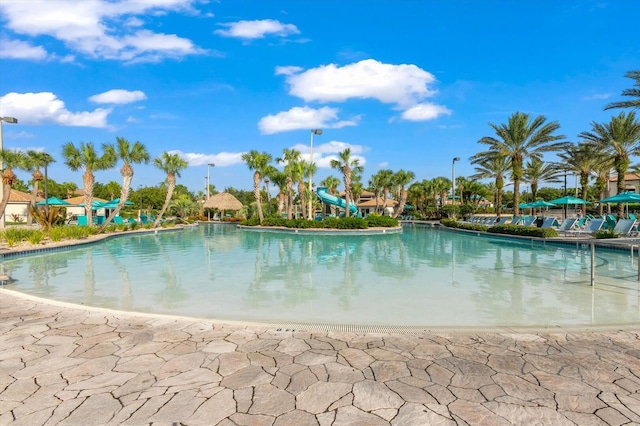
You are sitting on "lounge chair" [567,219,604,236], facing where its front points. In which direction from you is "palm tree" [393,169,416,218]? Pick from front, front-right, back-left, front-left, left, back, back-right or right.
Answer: front-right

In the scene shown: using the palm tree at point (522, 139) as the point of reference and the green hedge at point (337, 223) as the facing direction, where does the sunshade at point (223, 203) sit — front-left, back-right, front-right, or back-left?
front-right

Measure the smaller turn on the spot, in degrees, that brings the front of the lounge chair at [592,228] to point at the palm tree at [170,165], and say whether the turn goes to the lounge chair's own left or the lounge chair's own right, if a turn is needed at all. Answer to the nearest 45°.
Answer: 0° — it already faces it

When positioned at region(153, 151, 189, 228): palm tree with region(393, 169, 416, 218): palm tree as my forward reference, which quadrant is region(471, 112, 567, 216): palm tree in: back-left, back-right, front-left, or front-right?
front-right

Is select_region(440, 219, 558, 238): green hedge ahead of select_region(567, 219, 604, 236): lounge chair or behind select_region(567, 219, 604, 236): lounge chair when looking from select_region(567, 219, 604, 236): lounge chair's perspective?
ahead

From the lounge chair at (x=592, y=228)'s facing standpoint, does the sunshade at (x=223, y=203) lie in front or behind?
in front

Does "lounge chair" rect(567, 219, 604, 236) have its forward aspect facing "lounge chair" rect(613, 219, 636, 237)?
no

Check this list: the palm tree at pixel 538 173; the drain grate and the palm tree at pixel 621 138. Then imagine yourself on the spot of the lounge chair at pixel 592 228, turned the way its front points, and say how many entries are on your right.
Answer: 2

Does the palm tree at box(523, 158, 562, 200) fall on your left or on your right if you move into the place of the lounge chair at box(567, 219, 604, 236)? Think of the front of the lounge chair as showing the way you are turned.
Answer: on your right

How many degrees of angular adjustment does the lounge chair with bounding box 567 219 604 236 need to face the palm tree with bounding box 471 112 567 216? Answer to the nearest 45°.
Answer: approximately 45° to its right

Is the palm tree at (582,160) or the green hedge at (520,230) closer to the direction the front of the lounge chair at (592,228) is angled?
the green hedge

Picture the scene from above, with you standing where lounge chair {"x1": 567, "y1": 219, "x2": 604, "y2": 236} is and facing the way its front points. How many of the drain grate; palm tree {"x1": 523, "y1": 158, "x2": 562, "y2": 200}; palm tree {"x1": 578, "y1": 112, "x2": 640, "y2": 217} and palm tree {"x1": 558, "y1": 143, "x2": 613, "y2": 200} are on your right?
3

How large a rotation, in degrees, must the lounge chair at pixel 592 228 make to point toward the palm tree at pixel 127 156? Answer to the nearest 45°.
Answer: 0° — it already faces it

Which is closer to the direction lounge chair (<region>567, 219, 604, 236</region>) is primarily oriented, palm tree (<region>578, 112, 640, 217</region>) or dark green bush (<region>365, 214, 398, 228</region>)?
the dark green bush

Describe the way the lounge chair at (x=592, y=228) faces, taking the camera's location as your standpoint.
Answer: facing to the left of the viewer
